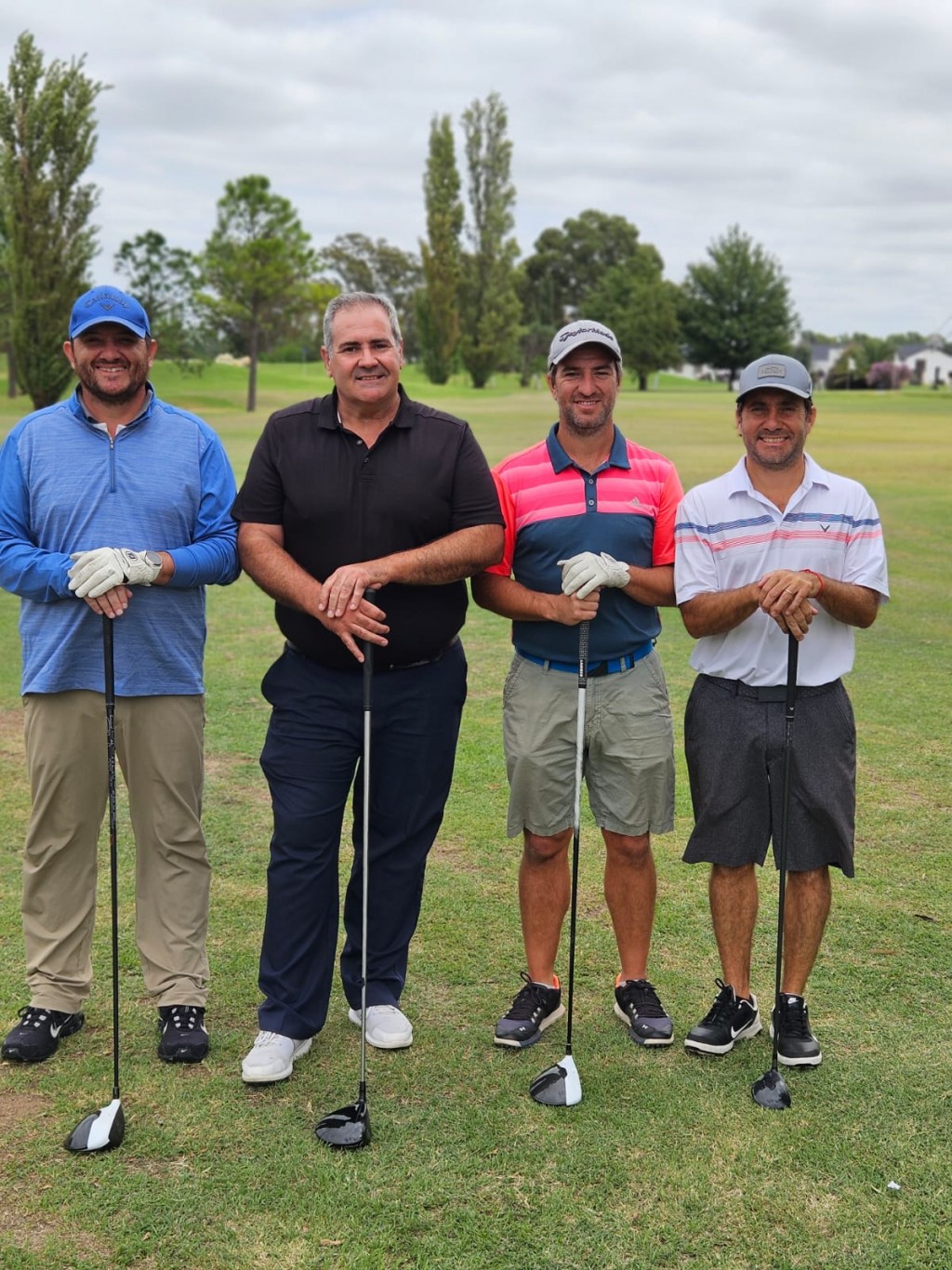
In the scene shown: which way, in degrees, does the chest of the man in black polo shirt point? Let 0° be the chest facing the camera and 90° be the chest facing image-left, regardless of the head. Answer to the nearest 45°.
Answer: approximately 0°

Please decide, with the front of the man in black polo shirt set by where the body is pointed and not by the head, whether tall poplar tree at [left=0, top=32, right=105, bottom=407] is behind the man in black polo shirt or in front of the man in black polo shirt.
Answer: behind

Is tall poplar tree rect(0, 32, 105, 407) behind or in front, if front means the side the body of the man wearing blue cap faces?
behind

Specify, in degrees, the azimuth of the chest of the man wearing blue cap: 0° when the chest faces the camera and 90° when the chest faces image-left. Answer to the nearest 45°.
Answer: approximately 0°
